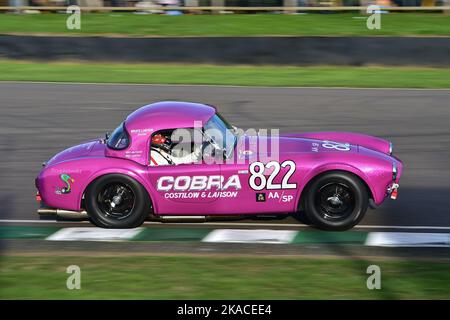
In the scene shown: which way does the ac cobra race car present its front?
to the viewer's right
